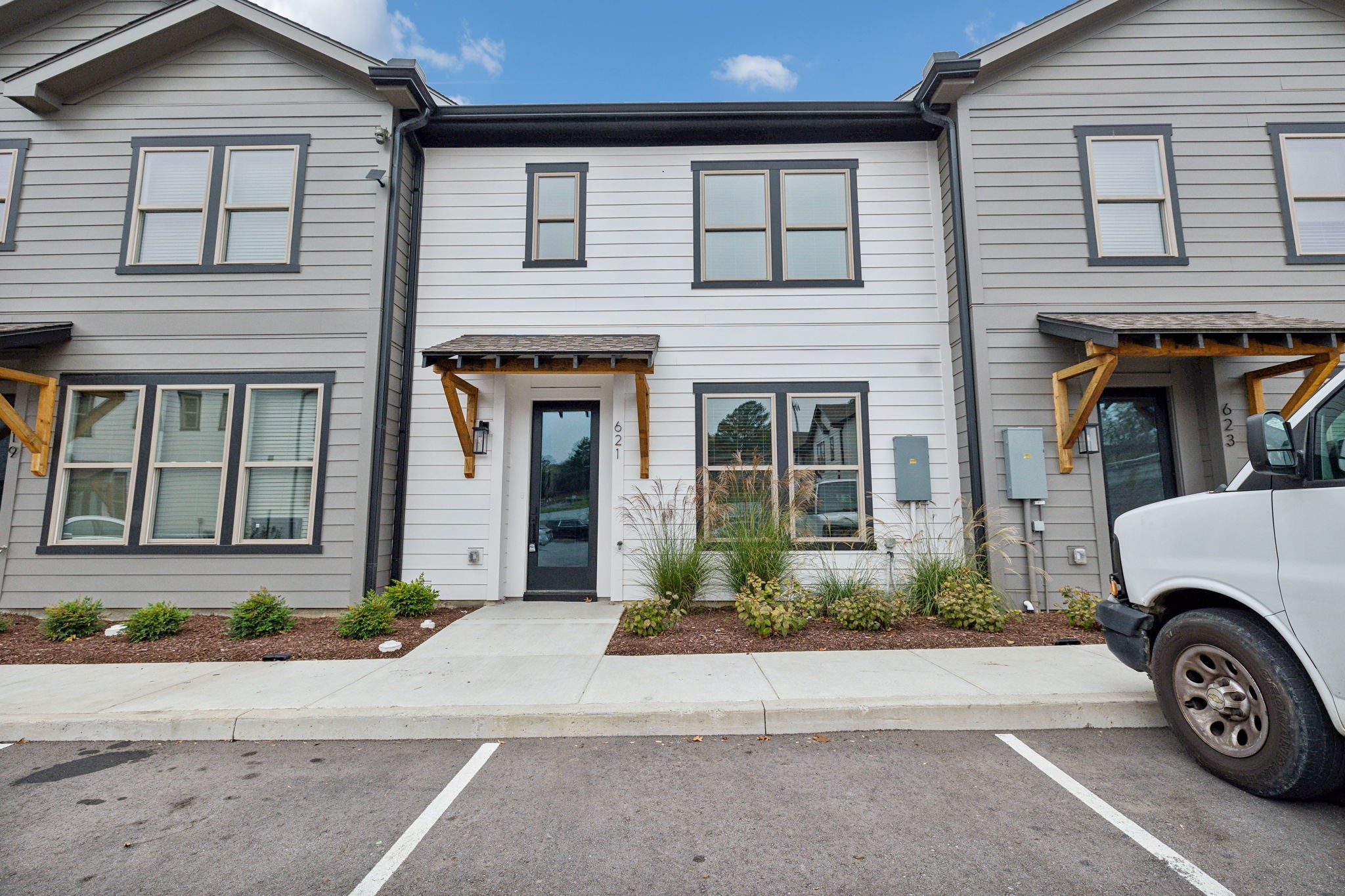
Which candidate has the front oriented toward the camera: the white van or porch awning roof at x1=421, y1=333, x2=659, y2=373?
the porch awning roof

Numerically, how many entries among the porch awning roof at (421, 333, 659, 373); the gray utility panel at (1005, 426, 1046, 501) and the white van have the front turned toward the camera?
2

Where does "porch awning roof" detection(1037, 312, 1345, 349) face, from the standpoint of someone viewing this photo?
facing the viewer

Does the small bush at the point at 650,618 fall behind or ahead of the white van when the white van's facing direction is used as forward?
ahead

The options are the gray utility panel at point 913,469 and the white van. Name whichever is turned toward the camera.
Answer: the gray utility panel

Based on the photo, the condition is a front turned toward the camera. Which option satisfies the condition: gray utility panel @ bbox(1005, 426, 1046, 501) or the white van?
the gray utility panel

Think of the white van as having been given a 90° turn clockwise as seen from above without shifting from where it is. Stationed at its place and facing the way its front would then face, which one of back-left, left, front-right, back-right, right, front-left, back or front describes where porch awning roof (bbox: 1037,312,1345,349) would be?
front-left

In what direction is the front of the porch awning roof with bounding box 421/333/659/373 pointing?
toward the camera

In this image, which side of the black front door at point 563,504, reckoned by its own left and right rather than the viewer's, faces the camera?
front

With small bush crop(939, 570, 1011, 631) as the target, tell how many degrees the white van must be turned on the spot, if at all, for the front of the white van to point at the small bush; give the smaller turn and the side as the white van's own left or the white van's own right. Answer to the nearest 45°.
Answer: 0° — it already faces it

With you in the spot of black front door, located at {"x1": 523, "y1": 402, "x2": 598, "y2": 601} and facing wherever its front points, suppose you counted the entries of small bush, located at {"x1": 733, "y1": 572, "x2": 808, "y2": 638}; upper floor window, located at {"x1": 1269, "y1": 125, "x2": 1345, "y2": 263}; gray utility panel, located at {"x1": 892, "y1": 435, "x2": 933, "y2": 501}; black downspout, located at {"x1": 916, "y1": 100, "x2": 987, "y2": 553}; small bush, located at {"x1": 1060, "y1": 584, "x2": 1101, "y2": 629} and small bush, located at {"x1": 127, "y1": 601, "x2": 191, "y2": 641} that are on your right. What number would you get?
1

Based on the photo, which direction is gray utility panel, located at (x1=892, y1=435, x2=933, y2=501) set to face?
toward the camera
